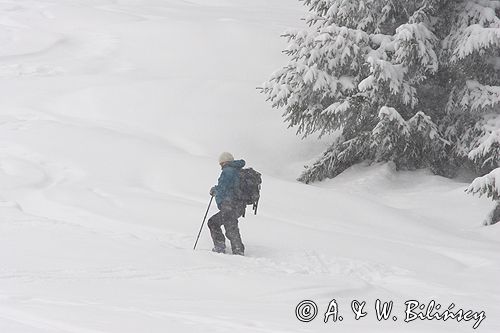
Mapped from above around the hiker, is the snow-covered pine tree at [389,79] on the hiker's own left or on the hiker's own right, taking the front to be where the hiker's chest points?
on the hiker's own right

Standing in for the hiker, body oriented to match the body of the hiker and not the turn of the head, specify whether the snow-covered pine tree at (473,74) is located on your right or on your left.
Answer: on your right
